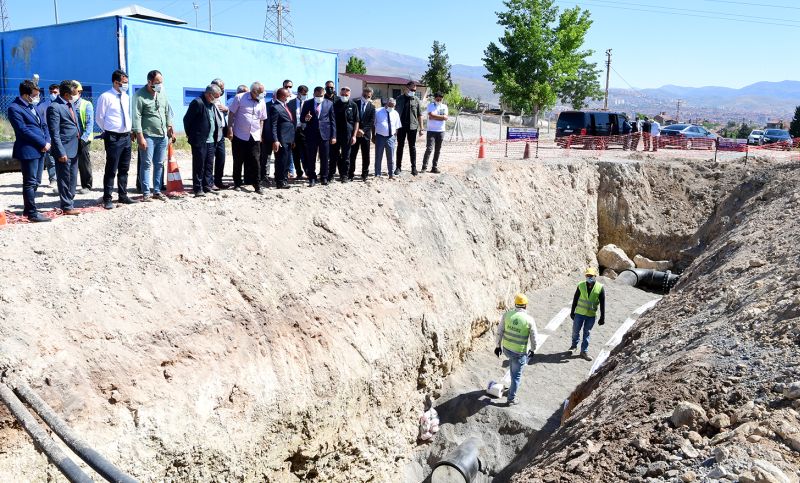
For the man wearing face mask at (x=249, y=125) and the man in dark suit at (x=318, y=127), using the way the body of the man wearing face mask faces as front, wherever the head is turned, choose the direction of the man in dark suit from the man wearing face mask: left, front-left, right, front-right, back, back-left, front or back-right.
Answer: left

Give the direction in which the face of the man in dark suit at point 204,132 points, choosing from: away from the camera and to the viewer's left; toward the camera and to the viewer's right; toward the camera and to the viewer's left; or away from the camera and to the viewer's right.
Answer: toward the camera and to the viewer's right

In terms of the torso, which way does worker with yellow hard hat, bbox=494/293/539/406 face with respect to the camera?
away from the camera

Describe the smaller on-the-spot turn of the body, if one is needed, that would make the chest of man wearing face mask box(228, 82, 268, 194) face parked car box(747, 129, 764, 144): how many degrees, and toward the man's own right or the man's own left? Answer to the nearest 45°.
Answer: approximately 90° to the man's own left

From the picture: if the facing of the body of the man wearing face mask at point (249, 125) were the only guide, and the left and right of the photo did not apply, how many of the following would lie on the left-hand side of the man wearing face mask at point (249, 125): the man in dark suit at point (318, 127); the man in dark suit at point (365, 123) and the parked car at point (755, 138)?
3

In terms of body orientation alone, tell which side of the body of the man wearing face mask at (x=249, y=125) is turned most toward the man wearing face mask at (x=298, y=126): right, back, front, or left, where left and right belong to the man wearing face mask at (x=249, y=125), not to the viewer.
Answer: left

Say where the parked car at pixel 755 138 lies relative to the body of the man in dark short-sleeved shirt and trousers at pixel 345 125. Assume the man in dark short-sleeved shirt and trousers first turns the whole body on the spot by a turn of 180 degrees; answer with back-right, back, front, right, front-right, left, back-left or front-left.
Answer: front-right

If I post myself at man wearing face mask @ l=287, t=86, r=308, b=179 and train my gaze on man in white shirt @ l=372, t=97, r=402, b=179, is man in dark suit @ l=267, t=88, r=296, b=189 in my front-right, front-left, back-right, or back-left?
back-right

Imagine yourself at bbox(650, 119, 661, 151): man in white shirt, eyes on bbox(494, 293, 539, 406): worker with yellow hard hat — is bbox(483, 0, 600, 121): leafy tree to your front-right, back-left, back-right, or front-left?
back-right

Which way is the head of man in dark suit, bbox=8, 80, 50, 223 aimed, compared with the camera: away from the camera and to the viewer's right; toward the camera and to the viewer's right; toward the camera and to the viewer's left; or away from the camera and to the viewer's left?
toward the camera and to the viewer's right

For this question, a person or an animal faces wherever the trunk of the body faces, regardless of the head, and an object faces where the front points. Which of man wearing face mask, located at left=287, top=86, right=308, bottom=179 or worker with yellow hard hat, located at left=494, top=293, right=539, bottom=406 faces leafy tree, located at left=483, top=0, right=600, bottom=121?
the worker with yellow hard hat
